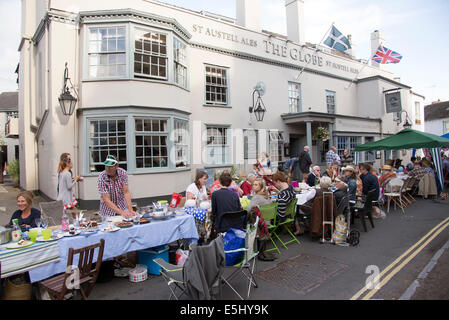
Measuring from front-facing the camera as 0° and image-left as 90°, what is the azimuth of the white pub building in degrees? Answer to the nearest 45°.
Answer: approximately 315°

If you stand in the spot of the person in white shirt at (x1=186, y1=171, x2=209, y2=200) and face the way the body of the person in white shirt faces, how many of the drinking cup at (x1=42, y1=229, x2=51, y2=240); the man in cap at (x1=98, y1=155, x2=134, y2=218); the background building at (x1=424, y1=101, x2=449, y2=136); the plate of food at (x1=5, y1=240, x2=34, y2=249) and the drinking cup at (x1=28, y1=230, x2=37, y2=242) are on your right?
4

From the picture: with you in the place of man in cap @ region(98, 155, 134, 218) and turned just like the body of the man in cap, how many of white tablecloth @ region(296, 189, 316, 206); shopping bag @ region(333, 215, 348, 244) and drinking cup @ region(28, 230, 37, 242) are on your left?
2

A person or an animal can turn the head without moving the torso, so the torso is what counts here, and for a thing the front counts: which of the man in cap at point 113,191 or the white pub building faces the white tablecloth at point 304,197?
the white pub building

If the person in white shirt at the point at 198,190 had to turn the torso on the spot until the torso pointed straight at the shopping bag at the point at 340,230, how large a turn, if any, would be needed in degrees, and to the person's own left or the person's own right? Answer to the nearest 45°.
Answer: approximately 45° to the person's own left

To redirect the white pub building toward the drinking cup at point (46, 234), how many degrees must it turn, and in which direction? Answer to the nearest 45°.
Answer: approximately 45° to its right

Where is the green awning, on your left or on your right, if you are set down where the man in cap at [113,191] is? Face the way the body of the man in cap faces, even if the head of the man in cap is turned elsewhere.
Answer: on your left
